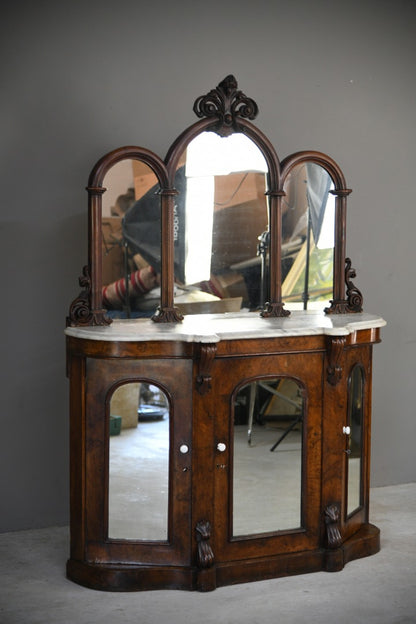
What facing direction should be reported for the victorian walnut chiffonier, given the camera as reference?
facing the viewer and to the right of the viewer
